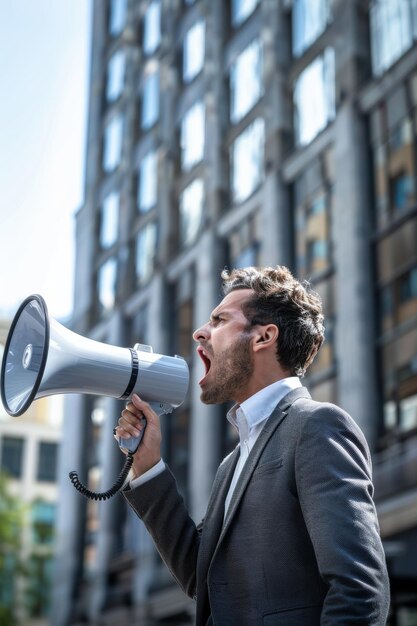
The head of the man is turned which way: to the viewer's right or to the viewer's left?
to the viewer's left

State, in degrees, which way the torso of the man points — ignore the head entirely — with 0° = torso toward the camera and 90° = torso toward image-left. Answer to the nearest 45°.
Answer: approximately 90°

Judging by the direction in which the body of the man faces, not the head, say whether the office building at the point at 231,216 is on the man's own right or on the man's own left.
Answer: on the man's own right
